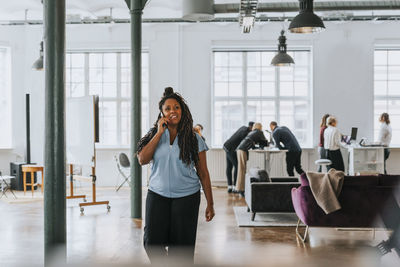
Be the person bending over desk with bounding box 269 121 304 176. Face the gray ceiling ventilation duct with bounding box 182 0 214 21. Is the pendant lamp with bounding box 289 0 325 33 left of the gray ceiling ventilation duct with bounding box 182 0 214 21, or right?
left

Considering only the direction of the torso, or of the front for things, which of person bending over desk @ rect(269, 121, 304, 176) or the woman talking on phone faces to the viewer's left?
the person bending over desk

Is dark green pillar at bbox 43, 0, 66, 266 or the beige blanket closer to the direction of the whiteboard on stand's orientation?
the dark green pillar

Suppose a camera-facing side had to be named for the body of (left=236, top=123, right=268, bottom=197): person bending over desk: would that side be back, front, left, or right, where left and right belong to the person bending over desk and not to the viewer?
right

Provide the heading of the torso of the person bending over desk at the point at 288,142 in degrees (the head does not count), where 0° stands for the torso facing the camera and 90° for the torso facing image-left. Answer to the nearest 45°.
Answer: approximately 90°

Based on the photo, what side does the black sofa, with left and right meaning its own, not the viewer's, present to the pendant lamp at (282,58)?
left

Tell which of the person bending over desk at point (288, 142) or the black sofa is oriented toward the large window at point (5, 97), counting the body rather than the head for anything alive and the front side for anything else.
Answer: the person bending over desk

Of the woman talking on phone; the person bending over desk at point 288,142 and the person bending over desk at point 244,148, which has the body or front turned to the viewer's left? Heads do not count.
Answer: the person bending over desk at point 288,142

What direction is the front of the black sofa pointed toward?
to the viewer's right

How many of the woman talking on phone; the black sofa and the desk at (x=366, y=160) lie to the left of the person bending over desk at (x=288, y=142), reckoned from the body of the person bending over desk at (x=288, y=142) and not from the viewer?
2

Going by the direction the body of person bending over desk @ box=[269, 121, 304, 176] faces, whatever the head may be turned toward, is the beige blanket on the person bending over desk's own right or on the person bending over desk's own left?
on the person bending over desk's own left

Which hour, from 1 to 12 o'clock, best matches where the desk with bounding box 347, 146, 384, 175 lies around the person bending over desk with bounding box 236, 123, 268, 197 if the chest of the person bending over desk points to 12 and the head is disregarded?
The desk is roughly at 11 o'clock from the person bending over desk.

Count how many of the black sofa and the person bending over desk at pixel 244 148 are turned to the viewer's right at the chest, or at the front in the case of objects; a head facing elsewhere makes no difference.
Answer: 2

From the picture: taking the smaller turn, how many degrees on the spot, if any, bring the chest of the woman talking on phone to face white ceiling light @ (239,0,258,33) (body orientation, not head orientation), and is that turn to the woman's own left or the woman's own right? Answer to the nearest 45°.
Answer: approximately 180°

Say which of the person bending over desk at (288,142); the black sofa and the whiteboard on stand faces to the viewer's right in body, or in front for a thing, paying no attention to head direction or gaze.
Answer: the black sofa

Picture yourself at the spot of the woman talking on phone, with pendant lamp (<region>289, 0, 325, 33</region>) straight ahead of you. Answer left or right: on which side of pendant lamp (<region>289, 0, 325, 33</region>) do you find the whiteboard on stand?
left
